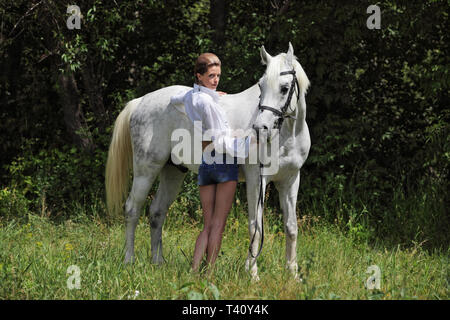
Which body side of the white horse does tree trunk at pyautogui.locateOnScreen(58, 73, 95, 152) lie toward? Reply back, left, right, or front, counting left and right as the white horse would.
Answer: back

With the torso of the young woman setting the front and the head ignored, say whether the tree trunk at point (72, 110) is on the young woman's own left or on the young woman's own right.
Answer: on the young woman's own left

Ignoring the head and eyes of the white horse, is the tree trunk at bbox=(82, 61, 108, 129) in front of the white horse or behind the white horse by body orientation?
behind

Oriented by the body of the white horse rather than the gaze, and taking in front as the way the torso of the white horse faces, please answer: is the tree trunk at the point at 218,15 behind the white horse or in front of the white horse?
behind

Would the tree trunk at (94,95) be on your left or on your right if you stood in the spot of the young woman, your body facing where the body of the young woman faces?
on your left

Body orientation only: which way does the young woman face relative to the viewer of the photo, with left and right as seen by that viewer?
facing away from the viewer and to the right of the viewer

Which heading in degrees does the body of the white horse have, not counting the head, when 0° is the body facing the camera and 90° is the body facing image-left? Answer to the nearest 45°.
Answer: approximately 315°
